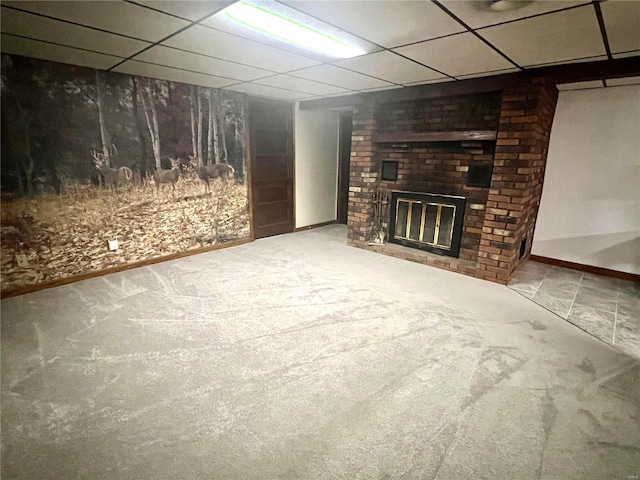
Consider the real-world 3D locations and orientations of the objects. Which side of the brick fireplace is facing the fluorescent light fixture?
front
